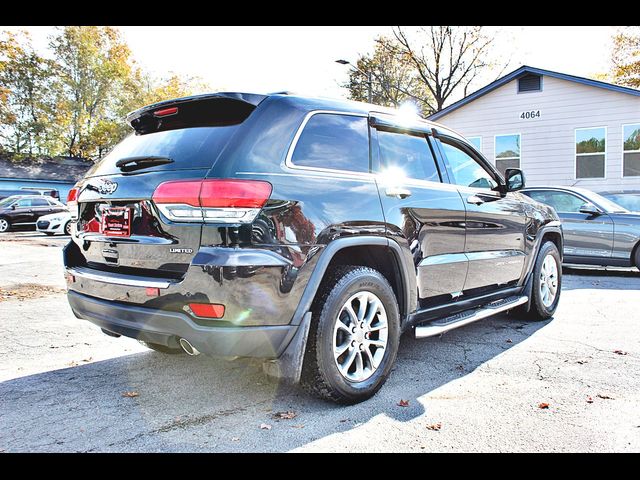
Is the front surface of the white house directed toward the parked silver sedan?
yes

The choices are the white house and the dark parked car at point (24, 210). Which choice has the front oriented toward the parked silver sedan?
the white house

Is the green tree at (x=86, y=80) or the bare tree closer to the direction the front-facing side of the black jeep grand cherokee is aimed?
the bare tree

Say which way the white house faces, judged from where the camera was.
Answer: facing the viewer

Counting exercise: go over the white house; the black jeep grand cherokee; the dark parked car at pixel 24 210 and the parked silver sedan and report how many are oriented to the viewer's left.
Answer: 1

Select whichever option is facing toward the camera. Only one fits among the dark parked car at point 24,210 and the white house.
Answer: the white house

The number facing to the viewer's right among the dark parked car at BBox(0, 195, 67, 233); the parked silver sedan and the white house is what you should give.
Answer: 1

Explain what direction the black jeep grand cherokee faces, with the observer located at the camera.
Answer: facing away from the viewer and to the right of the viewer

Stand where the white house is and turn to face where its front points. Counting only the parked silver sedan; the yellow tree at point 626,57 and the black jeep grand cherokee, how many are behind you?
1
